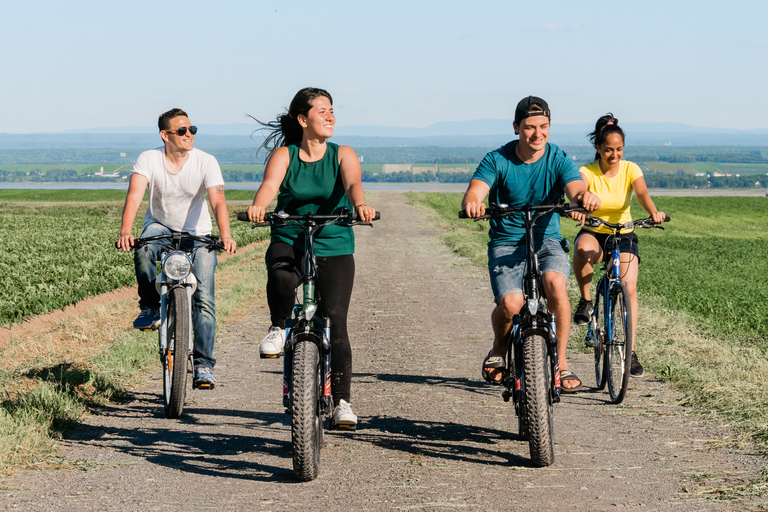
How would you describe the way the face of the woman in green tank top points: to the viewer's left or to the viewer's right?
to the viewer's right

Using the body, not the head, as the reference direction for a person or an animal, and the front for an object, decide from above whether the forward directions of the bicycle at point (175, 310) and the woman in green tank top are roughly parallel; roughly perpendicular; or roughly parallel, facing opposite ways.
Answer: roughly parallel

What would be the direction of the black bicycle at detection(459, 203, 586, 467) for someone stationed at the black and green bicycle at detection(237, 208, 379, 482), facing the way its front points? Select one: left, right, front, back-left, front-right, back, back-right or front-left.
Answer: left

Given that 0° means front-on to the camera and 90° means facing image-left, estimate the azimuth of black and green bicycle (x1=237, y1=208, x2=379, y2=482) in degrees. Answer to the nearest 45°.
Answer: approximately 0°

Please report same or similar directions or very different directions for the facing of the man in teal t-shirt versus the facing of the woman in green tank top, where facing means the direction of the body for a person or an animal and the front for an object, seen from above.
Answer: same or similar directions

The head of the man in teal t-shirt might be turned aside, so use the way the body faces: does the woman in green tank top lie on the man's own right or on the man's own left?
on the man's own right

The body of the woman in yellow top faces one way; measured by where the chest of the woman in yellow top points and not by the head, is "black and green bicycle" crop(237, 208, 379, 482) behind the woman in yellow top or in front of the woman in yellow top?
in front

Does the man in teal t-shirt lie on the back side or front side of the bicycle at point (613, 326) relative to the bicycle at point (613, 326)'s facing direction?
on the front side

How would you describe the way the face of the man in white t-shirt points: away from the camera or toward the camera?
toward the camera

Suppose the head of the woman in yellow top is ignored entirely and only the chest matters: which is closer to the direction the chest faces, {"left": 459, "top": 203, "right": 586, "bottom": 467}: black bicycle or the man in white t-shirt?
the black bicycle

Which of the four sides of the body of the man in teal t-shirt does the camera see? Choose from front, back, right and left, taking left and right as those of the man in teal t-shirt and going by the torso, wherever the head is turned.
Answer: front

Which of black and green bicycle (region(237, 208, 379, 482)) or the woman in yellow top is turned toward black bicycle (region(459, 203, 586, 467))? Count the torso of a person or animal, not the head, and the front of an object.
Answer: the woman in yellow top

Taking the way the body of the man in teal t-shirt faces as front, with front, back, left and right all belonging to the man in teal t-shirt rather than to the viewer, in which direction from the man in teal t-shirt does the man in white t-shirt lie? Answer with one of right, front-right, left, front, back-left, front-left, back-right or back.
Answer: right

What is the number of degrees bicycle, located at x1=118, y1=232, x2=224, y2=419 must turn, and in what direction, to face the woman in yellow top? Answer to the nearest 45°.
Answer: approximately 90° to its left

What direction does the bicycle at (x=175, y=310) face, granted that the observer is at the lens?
facing the viewer

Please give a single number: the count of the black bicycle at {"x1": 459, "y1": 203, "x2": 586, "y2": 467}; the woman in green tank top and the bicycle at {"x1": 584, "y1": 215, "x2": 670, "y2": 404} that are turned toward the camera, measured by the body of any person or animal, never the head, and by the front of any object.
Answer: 3

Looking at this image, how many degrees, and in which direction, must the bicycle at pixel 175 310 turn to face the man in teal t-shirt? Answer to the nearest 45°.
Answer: approximately 90° to its left
